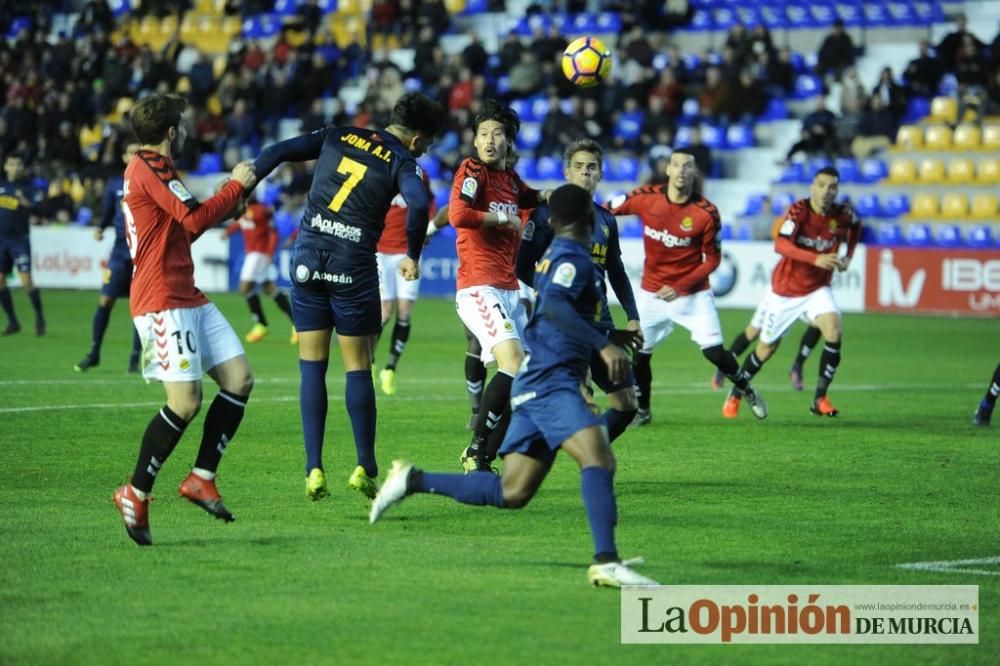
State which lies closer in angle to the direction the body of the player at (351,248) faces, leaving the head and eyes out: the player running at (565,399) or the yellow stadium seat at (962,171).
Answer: the yellow stadium seat

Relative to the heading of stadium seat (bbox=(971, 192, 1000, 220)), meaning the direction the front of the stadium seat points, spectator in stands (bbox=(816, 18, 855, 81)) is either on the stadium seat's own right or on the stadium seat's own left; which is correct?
on the stadium seat's own right

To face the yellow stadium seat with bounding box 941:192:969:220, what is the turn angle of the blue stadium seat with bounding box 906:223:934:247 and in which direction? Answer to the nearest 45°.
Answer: approximately 135° to its left

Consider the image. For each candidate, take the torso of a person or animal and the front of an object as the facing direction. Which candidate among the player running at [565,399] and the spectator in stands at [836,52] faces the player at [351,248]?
the spectator in stands

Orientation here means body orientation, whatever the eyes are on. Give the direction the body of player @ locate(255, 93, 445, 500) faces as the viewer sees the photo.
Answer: away from the camera

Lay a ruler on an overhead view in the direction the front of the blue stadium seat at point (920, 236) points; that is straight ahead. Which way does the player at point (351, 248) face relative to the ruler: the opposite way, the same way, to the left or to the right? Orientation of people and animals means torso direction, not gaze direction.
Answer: the opposite way

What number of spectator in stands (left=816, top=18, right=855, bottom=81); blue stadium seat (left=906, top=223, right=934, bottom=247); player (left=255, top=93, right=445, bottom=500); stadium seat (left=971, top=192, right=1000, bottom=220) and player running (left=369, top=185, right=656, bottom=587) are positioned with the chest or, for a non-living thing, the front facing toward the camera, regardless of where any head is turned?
3

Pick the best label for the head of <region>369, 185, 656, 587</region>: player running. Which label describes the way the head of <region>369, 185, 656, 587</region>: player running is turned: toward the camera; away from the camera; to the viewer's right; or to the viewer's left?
away from the camera

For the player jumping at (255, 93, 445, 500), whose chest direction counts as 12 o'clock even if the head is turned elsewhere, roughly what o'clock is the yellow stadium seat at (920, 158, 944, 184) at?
The yellow stadium seat is roughly at 1 o'clock from the player jumping.

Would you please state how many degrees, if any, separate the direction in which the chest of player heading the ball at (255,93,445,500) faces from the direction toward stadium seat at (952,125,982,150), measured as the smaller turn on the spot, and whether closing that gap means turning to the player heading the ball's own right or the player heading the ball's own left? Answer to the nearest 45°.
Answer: approximately 45° to the player heading the ball's own right

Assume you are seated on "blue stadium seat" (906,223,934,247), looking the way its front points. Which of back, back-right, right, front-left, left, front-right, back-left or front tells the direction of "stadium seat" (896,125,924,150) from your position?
back
